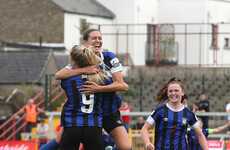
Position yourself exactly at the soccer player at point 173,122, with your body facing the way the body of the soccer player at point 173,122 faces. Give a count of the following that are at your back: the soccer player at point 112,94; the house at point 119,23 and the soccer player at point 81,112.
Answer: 1

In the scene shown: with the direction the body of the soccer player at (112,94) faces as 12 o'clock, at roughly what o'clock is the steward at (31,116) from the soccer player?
The steward is roughly at 4 o'clock from the soccer player.

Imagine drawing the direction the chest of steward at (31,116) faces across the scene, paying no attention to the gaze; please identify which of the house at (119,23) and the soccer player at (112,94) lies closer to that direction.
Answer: the soccer player

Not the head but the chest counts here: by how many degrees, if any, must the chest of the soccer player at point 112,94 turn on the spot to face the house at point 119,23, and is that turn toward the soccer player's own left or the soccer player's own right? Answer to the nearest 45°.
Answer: approximately 135° to the soccer player's own right

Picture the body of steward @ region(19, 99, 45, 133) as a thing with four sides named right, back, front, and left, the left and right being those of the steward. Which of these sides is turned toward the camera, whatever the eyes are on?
front

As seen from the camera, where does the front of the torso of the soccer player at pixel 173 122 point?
toward the camera

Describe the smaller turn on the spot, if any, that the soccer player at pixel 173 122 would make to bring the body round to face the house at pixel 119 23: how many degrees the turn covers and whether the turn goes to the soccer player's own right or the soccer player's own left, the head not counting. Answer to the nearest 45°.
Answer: approximately 180°

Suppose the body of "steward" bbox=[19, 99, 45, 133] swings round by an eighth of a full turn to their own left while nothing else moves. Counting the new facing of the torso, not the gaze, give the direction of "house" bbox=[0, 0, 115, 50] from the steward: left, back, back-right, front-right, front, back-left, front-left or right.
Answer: back-left

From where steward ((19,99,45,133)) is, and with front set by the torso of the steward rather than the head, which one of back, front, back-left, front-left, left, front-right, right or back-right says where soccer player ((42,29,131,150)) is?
front

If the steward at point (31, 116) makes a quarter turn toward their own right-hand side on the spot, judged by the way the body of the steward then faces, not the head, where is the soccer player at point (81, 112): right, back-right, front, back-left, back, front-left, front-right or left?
left

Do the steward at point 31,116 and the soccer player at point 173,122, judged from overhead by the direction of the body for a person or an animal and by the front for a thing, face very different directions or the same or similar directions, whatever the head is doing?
same or similar directions

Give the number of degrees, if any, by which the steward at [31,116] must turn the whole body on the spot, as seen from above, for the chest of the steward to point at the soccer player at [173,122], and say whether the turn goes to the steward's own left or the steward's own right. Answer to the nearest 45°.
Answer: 0° — they already face them

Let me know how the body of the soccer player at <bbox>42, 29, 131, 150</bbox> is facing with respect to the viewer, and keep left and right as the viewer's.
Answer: facing the viewer and to the left of the viewer

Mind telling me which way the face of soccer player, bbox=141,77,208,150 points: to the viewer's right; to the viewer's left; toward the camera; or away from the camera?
toward the camera
